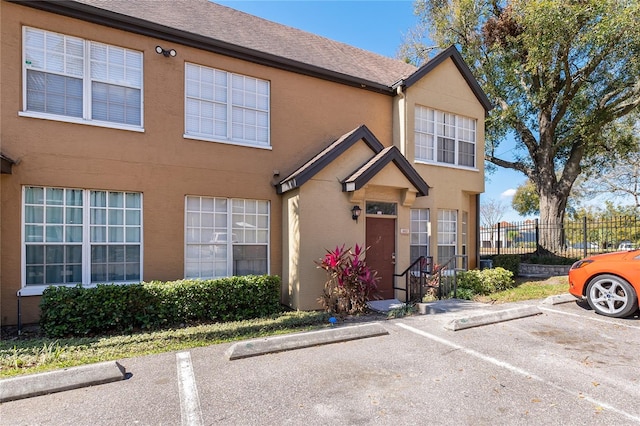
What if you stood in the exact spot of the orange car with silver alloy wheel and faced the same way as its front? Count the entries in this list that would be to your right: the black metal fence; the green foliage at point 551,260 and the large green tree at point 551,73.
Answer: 3

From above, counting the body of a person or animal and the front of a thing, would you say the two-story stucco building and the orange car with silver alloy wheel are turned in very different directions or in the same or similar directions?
very different directions

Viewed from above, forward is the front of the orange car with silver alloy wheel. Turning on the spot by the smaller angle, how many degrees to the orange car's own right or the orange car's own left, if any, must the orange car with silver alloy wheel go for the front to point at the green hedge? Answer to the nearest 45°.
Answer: approximately 45° to the orange car's own left

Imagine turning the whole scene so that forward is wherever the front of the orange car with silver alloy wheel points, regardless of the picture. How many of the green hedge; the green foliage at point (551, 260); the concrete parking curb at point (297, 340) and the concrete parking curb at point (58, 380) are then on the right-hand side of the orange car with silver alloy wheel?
1

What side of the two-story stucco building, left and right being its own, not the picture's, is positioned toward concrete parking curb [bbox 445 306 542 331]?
front

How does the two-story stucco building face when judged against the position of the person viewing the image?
facing the viewer and to the right of the viewer

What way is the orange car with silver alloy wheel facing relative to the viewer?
to the viewer's left

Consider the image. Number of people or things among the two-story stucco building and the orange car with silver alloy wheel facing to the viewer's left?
1

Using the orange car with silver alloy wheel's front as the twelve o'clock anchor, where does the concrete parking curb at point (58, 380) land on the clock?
The concrete parking curb is roughly at 10 o'clock from the orange car with silver alloy wheel.

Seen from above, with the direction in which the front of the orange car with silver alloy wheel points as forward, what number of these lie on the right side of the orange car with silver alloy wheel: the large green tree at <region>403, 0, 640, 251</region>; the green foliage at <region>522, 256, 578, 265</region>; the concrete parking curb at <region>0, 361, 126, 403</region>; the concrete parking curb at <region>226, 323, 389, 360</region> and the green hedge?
2

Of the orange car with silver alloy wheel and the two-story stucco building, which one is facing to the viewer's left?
the orange car with silver alloy wheel
